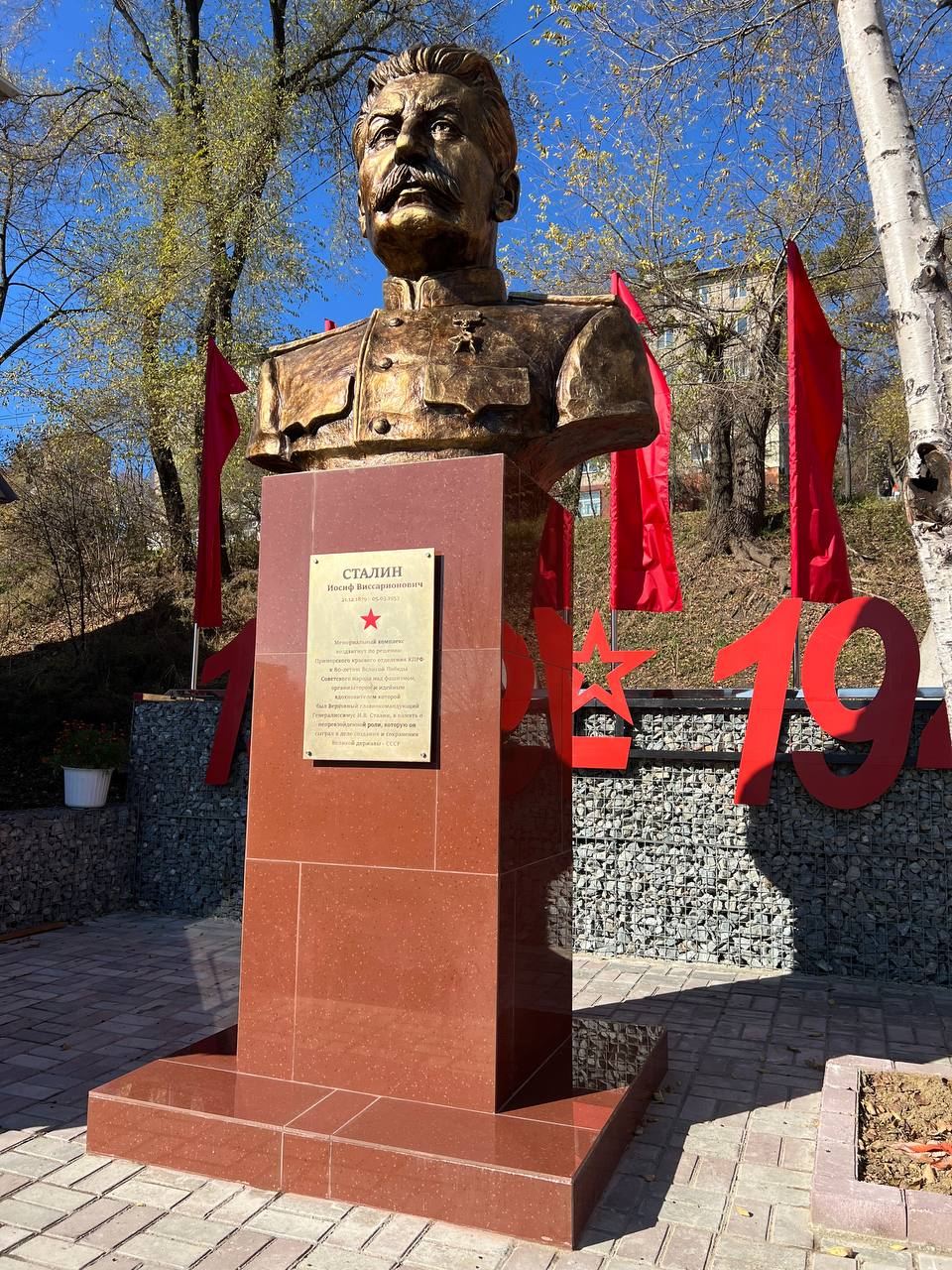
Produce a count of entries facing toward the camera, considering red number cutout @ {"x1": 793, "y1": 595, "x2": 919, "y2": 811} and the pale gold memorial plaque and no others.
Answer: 2

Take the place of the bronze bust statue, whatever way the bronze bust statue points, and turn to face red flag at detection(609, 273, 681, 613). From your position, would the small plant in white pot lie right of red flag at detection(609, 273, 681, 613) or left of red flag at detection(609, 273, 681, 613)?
left

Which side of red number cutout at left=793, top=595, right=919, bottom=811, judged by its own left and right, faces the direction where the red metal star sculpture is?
right

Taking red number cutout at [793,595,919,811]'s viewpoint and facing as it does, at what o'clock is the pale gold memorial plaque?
The pale gold memorial plaque is roughly at 1 o'clock from the red number cutout.

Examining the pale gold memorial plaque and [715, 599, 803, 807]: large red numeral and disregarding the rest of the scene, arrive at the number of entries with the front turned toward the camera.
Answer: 2

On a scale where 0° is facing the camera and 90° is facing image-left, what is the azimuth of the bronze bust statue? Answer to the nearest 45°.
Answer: approximately 45°

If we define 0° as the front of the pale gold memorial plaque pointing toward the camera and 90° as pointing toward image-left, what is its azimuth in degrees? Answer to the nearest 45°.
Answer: approximately 0°
